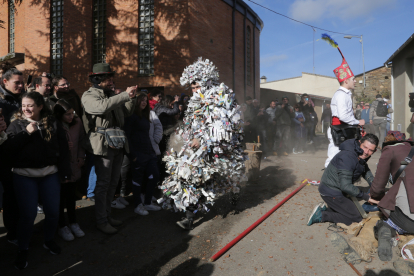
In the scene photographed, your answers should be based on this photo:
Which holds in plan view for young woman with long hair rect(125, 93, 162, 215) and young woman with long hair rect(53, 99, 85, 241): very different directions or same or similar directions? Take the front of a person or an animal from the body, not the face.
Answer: same or similar directions

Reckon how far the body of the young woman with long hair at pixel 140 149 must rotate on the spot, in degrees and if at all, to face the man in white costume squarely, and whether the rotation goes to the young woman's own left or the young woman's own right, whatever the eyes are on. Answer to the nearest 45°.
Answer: approximately 45° to the young woman's own left

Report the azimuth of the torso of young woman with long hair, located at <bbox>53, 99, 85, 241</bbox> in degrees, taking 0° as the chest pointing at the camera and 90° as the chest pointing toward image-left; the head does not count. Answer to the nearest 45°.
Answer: approximately 315°

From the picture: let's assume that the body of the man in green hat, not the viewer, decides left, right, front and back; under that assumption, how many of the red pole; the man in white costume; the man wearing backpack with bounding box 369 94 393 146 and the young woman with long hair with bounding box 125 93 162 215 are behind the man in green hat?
0

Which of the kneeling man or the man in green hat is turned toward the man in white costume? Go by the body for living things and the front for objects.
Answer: the man in green hat

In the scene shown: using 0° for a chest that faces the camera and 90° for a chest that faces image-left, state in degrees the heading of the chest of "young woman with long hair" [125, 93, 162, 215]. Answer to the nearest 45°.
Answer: approximately 315°

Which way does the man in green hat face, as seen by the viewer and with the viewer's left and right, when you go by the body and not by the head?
facing to the right of the viewer

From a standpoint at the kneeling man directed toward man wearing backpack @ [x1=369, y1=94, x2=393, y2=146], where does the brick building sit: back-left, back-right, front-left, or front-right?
front-left

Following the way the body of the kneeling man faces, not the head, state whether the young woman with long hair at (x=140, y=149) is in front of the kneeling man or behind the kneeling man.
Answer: behind

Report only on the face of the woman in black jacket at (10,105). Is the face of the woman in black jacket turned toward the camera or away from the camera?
toward the camera

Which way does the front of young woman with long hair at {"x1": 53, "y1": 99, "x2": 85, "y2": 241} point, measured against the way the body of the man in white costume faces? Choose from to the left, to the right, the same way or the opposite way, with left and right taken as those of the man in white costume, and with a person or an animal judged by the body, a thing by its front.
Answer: the same way

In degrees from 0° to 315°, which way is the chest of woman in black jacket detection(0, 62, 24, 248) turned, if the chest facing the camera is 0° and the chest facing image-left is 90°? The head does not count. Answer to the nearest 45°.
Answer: approximately 315°
